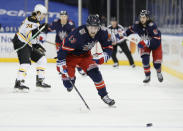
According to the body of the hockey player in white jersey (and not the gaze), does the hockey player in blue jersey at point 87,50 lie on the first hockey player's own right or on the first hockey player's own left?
on the first hockey player's own right

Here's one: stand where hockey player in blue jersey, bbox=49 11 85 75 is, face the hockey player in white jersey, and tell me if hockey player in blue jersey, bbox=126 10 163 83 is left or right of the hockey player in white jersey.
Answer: left

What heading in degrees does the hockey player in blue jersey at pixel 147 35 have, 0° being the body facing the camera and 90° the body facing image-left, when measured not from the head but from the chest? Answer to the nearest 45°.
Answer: approximately 45°

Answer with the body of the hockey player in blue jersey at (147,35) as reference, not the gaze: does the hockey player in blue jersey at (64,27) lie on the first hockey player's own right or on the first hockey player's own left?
on the first hockey player's own right

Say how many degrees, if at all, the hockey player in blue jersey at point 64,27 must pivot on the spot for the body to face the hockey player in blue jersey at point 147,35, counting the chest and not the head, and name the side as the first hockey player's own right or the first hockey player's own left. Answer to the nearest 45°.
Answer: approximately 45° to the first hockey player's own left

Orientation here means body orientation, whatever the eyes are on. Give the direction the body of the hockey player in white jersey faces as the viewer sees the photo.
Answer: to the viewer's right

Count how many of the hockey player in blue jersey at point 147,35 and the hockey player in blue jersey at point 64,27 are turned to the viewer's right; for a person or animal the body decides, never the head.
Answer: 0

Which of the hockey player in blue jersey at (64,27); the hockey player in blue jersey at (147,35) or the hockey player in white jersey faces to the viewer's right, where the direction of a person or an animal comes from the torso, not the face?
the hockey player in white jersey

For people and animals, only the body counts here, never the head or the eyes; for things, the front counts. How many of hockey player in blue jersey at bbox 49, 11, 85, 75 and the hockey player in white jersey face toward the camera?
1

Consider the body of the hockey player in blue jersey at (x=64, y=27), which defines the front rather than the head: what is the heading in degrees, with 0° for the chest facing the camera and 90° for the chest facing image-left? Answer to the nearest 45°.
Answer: approximately 0°

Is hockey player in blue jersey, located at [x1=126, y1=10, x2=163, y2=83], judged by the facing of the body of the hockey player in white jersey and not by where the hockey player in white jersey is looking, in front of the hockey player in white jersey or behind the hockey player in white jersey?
in front
